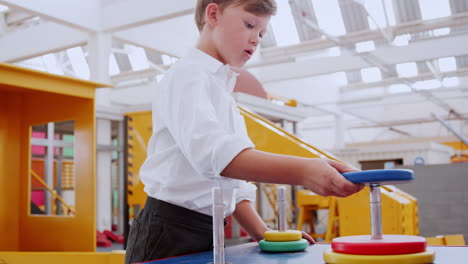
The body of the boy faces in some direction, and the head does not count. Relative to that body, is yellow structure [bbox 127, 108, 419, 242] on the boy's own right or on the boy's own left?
on the boy's own left

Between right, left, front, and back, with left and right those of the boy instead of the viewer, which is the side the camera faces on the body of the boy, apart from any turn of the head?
right

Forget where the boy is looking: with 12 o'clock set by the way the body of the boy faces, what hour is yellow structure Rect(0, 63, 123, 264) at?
The yellow structure is roughly at 8 o'clock from the boy.
